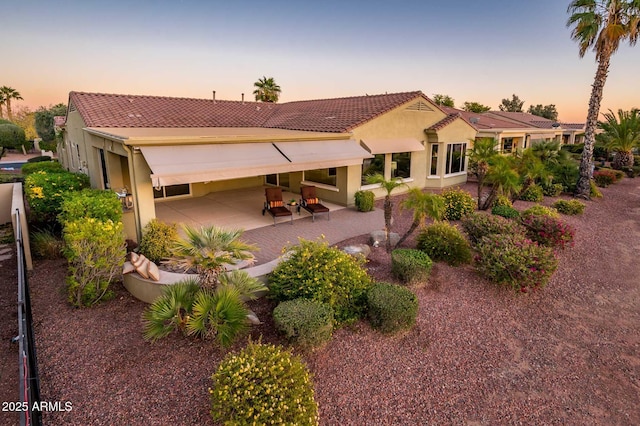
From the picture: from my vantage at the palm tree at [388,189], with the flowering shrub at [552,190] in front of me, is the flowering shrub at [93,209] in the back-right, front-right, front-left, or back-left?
back-left

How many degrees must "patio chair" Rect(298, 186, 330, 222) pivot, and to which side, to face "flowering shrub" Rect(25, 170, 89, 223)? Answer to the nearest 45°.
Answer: approximately 135° to its right

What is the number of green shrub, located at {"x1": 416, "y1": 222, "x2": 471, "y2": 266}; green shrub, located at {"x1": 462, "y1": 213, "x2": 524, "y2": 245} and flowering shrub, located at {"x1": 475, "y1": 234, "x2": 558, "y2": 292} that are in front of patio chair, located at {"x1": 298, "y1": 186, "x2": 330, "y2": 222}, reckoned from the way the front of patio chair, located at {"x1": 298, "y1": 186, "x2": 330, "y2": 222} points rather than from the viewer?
3

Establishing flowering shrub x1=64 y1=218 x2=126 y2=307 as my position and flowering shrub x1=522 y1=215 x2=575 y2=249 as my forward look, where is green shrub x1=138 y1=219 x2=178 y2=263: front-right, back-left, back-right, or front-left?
front-left

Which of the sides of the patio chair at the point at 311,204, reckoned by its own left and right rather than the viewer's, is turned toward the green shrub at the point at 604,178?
left

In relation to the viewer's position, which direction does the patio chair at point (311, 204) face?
facing the viewer and to the right of the viewer

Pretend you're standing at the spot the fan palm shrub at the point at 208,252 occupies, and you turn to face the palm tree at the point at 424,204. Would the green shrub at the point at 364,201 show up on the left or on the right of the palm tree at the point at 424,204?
left

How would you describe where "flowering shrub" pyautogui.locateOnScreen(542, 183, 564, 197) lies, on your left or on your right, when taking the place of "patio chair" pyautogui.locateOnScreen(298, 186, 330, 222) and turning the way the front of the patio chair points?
on your left

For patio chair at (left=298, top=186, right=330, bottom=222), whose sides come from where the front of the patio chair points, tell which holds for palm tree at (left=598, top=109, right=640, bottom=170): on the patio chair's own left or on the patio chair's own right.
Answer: on the patio chair's own left

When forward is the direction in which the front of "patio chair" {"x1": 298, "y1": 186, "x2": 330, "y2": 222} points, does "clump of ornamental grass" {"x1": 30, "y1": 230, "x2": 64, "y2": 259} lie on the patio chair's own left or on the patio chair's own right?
on the patio chair's own right

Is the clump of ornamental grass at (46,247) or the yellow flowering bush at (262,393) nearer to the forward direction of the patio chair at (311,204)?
the yellow flowering bush

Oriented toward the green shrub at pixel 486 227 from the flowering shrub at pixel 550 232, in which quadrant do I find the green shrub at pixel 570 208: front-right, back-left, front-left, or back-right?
back-right

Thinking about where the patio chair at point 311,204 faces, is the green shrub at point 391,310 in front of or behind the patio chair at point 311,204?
in front

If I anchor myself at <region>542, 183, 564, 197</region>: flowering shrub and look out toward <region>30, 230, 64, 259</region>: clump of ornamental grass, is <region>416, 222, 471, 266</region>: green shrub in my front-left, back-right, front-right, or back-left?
front-left

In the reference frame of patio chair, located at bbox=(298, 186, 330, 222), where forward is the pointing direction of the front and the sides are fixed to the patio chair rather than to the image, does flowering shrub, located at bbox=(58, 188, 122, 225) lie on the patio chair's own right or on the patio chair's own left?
on the patio chair's own right

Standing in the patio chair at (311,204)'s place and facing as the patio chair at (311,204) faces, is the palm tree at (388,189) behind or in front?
in front

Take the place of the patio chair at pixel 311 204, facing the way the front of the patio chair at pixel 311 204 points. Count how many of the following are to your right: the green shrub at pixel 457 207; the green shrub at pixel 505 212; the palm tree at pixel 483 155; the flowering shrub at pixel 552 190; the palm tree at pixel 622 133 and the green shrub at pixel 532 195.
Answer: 0

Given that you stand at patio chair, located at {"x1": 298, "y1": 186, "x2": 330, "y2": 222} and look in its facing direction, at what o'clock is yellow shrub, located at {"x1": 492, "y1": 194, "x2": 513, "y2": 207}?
The yellow shrub is roughly at 10 o'clock from the patio chair.

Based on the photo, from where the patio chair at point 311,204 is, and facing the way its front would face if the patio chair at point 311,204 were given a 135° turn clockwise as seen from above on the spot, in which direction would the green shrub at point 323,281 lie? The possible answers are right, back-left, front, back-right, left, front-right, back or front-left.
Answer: left
